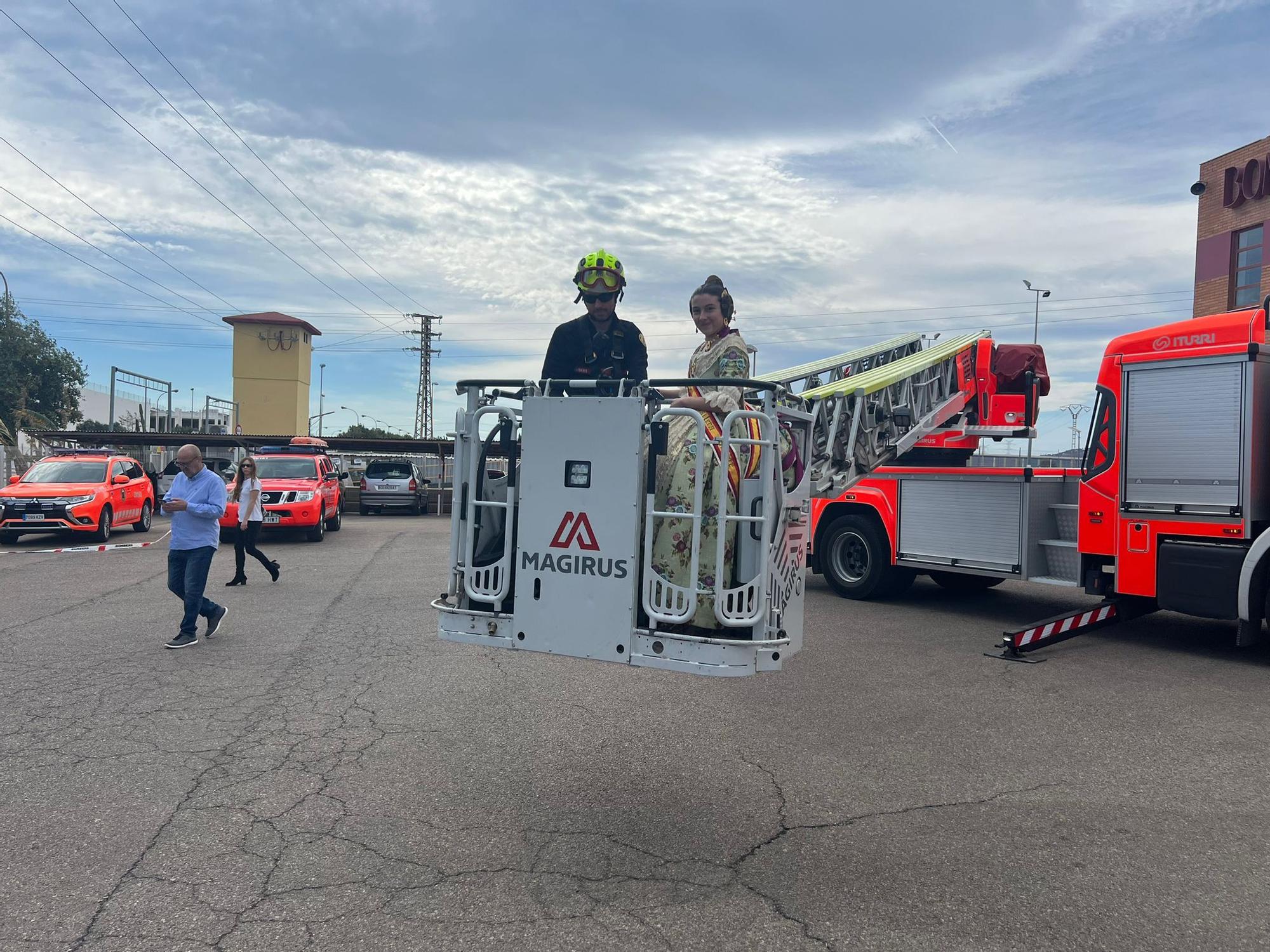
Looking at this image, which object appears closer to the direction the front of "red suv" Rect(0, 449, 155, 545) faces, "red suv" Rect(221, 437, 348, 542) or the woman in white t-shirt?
the woman in white t-shirt

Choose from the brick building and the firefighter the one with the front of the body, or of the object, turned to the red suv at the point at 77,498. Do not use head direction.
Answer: the brick building

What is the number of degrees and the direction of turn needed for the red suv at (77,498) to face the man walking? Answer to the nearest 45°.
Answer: approximately 45° to its left

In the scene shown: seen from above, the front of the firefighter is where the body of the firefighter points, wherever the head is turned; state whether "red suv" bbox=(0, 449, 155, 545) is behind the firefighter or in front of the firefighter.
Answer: behind

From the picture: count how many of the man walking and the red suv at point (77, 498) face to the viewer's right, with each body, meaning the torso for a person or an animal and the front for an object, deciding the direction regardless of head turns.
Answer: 0

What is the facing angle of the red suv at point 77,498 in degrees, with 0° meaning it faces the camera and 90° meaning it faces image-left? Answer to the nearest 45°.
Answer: approximately 45°

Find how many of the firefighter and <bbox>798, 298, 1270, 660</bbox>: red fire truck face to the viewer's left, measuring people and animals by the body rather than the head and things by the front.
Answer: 0

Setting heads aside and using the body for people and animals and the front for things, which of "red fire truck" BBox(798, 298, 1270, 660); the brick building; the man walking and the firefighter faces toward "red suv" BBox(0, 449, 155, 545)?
the brick building

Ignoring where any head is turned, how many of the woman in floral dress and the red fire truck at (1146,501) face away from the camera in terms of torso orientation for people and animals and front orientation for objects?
0

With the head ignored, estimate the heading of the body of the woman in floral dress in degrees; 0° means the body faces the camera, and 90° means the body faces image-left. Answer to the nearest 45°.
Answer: approximately 45°

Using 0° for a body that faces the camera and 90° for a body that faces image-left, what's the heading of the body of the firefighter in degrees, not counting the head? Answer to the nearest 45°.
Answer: approximately 0°

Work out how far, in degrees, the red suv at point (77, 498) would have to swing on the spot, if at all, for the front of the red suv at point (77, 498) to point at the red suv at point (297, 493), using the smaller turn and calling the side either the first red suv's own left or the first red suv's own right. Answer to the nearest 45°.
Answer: approximately 135° to the first red suv's own left

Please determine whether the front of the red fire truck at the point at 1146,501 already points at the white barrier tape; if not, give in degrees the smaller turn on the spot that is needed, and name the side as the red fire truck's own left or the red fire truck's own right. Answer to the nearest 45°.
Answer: approximately 135° to the red fire truck's own right

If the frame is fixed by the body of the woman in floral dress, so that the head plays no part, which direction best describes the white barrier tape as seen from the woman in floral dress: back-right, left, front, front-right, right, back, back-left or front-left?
right

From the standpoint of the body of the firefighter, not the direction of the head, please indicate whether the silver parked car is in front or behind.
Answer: behind
